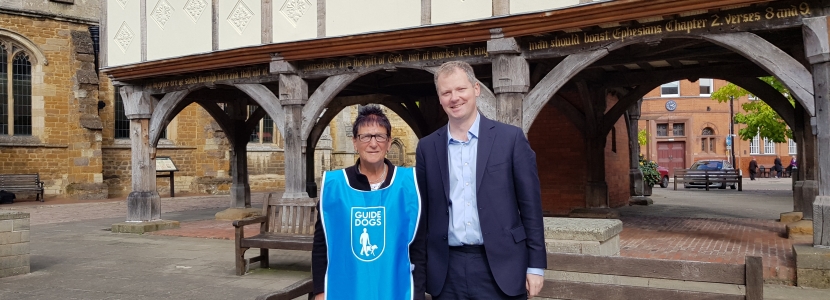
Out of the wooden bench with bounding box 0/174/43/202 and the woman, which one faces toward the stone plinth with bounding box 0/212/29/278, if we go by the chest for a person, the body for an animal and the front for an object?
the wooden bench

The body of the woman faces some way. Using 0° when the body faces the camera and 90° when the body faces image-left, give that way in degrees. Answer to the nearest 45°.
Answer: approximately 0°

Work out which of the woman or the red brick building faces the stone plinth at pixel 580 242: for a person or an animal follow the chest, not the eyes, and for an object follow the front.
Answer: the red brick building

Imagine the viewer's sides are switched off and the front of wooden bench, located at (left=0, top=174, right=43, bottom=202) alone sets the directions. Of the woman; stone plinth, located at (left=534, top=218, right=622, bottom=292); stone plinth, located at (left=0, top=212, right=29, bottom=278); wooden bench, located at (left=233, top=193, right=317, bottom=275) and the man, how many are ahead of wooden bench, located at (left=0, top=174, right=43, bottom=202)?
5

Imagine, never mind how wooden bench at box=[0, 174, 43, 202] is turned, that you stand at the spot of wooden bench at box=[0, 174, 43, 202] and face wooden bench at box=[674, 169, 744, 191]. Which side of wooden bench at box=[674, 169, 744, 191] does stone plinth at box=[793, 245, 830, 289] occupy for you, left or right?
right

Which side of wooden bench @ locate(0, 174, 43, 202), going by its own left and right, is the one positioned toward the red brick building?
left

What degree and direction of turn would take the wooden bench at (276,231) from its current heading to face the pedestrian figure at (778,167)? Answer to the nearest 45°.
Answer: approximately 180°

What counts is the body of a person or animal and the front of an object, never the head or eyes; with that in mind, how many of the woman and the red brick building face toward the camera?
2

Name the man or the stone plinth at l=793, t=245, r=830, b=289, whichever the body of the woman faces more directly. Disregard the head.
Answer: the man

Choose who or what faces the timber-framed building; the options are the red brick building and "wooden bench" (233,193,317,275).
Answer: the red brick building

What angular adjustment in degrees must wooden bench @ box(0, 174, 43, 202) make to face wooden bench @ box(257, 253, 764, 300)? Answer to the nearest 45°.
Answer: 0° — it already faces it
